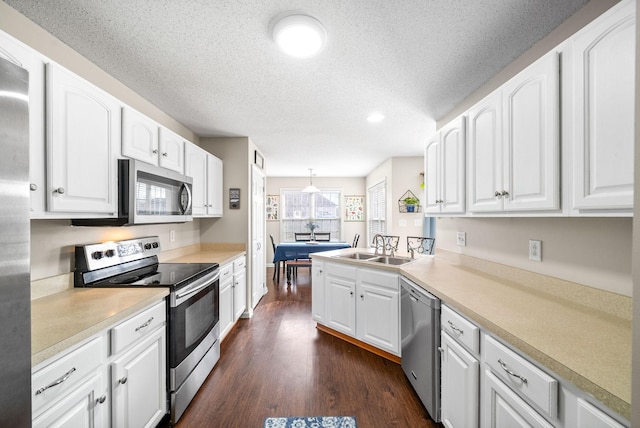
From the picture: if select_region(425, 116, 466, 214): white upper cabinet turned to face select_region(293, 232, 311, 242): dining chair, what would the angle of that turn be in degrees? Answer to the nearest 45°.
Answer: approximately 90° to its right

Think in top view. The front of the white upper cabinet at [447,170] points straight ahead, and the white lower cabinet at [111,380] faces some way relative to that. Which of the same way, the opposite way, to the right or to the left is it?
the opposite way

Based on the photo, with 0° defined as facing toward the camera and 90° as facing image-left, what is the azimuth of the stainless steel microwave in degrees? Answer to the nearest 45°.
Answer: approximately 315°

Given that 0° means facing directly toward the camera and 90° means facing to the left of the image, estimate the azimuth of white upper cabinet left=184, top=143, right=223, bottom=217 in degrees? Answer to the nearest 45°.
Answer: approximately 315°

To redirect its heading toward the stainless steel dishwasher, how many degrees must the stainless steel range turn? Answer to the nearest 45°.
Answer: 0° — it already faces it

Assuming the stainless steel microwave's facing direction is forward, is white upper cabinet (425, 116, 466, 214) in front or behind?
in front

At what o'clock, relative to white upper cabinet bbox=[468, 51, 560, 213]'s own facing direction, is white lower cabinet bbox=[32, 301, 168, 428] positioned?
The white lower cabinet is roughly at 12 o'clock from the white upper cabinet.

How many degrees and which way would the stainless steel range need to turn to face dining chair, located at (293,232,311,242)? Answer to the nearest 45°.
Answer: approximately 90° to its left

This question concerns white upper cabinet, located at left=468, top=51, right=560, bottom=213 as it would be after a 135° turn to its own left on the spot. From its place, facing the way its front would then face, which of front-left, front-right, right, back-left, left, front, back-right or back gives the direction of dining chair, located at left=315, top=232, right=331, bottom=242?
back-left

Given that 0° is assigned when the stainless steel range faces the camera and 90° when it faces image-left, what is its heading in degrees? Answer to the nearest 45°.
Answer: approximately 315°

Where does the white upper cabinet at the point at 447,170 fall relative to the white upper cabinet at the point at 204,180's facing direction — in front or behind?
in front
